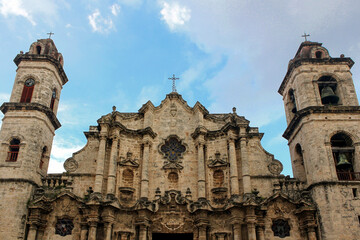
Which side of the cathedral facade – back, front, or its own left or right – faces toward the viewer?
front
